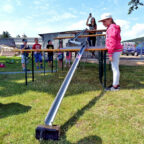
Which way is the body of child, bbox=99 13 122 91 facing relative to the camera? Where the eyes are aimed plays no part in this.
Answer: to the viewer's left
